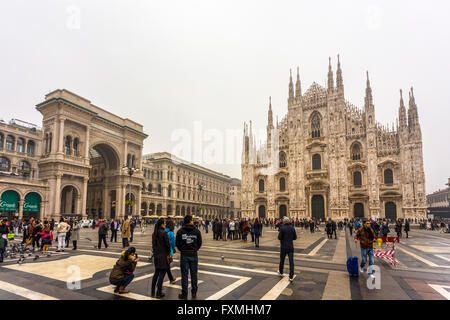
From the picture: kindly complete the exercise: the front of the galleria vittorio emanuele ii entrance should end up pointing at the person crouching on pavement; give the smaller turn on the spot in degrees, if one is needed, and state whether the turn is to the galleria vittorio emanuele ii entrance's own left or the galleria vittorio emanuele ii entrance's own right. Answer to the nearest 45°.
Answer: approximately 45° to the galleria vittorio emanuele ii entrance's own right

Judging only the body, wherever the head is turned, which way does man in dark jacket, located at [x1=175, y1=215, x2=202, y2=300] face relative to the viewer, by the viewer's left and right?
facing away from the viewer

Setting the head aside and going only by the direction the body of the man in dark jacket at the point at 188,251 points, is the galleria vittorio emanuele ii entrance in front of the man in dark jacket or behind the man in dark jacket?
in front

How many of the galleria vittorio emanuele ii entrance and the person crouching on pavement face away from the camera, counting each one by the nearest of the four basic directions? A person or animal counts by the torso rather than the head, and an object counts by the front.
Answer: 0

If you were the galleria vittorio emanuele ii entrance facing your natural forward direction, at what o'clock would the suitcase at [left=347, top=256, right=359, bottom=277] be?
The suitcase is roughly at 1 o'clock from the galleria vittorio emanuele ii entrance.

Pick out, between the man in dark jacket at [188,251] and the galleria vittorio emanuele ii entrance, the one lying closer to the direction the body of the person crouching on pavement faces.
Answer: the man in dark jacket

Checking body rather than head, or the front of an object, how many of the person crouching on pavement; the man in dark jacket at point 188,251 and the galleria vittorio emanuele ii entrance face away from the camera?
1

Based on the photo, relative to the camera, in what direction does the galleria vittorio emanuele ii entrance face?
facing the viewer and to the right of the viewer

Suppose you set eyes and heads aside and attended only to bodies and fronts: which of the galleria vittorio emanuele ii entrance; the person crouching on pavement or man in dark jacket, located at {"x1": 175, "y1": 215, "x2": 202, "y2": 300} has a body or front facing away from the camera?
the man in dark jacket

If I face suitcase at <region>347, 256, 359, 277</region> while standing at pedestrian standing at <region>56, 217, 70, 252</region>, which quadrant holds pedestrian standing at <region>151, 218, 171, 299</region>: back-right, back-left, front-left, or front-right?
front-right
